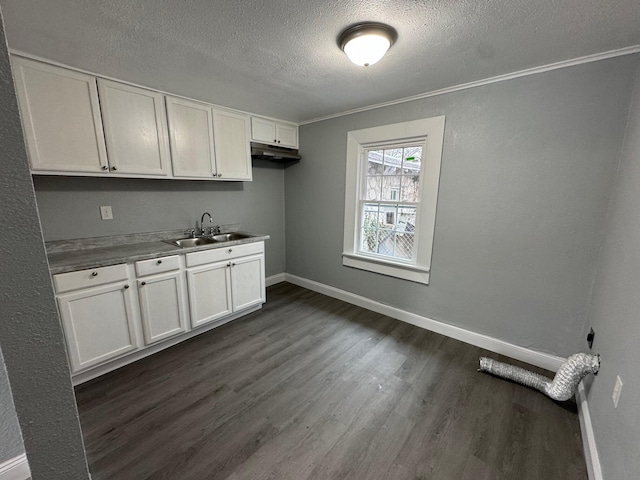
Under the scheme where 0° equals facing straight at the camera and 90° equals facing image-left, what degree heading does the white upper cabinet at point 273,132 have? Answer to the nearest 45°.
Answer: approximately 315°

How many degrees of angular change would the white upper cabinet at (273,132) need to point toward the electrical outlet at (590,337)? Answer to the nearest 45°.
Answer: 0° — it already faces it

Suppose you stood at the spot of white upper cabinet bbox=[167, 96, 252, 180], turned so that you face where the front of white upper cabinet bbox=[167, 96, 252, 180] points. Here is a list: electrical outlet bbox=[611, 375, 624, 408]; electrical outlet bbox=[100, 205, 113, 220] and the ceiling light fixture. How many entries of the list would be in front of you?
2

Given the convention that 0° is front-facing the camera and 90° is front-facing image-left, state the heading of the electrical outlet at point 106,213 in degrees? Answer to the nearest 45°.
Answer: approximately 0°

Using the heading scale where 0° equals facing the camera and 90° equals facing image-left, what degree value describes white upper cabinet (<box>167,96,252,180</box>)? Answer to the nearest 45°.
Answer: approximately 315°
